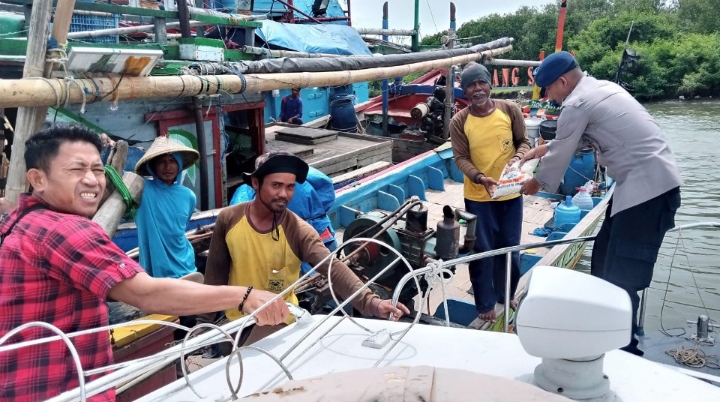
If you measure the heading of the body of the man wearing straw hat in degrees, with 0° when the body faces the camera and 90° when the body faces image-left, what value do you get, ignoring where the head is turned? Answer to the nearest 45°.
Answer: approximately 0°

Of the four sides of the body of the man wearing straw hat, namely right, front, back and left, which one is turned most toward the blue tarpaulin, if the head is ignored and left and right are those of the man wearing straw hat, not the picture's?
back

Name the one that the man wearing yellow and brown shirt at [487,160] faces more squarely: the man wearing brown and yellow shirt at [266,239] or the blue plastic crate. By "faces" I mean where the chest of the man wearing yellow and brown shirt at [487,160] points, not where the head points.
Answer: the man wearing brown and yellow shirt

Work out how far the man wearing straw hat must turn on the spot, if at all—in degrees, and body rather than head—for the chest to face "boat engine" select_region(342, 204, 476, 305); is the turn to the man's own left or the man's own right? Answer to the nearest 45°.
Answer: approximately 45° to the man's own left

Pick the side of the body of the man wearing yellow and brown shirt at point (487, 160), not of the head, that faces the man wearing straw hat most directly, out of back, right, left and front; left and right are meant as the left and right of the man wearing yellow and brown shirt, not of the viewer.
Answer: right

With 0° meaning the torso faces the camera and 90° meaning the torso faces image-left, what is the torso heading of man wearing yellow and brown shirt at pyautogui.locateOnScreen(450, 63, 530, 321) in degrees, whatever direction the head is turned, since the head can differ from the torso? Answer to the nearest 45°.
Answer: approximately 0°

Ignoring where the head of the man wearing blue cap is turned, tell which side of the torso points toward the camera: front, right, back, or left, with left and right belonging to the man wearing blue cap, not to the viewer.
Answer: left

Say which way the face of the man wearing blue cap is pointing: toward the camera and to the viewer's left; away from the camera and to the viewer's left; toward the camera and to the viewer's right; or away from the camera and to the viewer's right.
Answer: away from the camera and to the viewer's left
